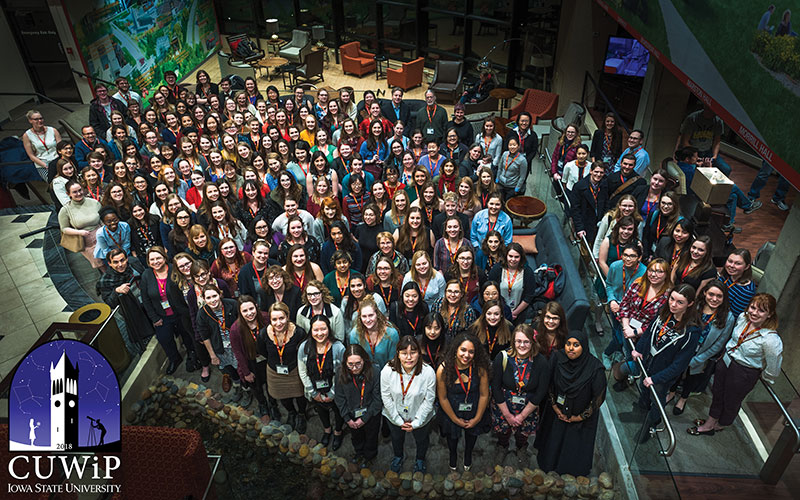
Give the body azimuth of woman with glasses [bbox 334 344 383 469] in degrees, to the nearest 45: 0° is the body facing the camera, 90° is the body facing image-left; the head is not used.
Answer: approximately 0°

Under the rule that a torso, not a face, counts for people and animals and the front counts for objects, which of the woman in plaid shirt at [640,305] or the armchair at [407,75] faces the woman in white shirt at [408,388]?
the woman in plaid shirt

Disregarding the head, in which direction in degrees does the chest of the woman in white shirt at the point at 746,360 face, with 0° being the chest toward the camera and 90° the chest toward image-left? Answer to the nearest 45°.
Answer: approximately 45°

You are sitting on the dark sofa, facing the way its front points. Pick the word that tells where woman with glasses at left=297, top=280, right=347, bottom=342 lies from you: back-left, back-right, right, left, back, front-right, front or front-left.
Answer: front-left

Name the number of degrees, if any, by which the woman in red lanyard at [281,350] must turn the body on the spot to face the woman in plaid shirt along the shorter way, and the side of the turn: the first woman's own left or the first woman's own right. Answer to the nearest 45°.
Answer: approximately 90° to the first woman's own left

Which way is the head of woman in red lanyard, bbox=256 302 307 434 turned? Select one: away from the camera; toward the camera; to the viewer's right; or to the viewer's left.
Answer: toward the camera

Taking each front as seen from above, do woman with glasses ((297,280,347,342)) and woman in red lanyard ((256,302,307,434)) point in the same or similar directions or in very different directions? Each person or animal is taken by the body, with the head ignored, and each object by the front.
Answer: same or similar directions

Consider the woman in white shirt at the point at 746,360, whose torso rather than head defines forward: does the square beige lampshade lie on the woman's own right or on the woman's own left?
on the woman's own right

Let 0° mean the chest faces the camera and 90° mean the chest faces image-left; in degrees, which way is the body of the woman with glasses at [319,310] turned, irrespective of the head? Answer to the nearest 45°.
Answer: approximately 0°

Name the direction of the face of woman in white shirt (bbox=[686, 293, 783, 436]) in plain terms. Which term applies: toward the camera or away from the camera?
toward the camera

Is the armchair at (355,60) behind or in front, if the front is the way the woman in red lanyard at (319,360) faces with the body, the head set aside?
behind

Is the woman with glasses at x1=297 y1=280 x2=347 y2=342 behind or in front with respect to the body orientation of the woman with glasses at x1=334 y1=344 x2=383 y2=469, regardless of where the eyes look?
behind

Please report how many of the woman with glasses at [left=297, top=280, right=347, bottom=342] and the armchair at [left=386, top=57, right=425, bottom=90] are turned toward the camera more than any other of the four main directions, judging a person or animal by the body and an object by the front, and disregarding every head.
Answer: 1

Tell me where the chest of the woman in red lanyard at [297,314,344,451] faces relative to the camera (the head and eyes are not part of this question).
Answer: toward the camera
